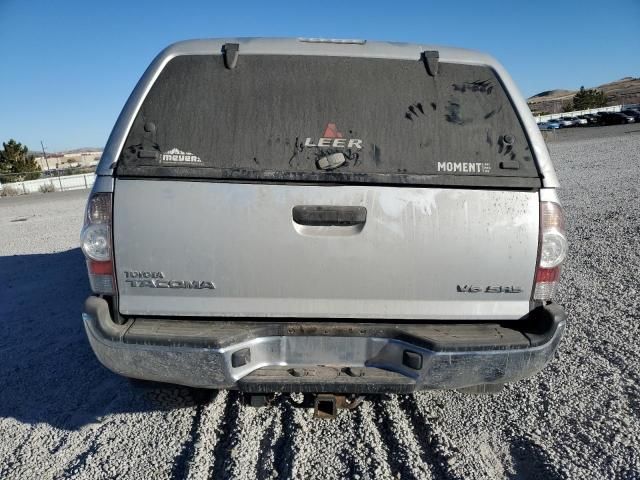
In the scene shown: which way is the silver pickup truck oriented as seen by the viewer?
away from the camera
